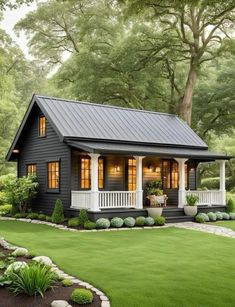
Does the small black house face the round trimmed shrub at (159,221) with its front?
yes

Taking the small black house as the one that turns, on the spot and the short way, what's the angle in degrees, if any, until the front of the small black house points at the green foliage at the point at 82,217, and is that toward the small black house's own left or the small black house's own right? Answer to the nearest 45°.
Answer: approximately 45° to the small black house's own right

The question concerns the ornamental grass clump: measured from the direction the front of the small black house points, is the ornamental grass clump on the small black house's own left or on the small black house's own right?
on the small black house's own right

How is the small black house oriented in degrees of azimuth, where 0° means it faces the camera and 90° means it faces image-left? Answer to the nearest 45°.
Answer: approximately 315°

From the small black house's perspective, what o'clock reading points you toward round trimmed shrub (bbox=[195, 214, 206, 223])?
The round trimmed shrub is roughly at 11 o'clock from the small black house.

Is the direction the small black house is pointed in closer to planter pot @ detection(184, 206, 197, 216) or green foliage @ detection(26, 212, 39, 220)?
the planter pot

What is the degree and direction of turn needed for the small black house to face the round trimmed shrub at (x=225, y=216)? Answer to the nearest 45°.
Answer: approximately 45° to its left

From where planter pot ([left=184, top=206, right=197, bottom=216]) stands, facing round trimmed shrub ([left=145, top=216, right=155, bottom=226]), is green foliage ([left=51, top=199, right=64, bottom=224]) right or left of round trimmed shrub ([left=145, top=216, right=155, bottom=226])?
right

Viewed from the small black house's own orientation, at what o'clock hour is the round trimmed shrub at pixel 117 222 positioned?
The round trimmed shrub is roughly at 1 o'clock from the small black house.
